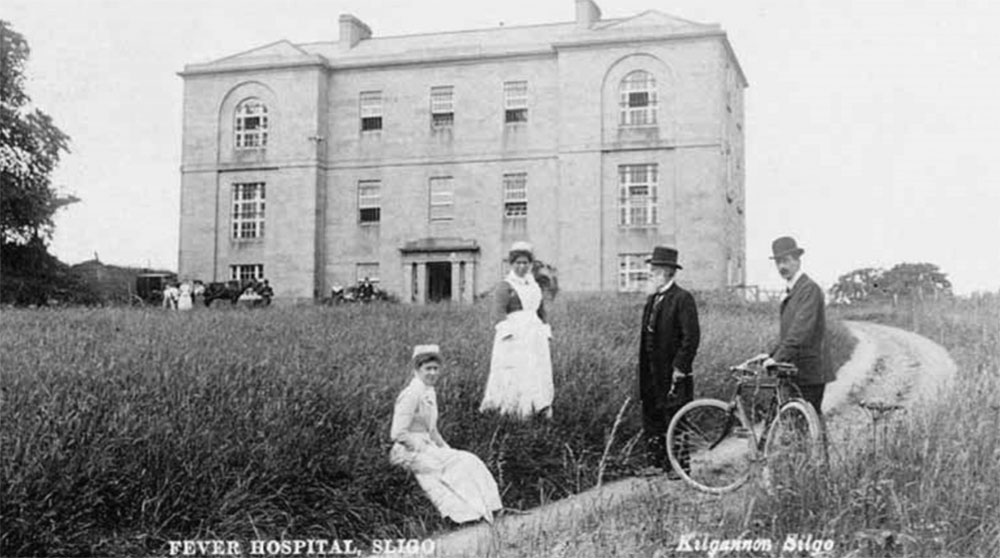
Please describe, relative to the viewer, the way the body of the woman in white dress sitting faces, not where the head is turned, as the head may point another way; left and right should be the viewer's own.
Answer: facing the viewer and to the right of the viewer

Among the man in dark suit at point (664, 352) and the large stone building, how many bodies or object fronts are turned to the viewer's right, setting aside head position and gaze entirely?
0

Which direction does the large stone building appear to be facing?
toward the camera

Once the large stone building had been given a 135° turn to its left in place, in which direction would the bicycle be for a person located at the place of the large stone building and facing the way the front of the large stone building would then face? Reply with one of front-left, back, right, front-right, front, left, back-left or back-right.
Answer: back-right

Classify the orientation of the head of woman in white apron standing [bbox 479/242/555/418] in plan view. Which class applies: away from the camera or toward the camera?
toward the camera

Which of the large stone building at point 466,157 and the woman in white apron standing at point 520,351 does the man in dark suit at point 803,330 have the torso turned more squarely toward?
the woman in white apron standing

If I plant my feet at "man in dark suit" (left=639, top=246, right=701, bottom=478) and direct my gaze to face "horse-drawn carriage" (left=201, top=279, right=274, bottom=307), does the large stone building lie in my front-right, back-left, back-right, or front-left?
front-right

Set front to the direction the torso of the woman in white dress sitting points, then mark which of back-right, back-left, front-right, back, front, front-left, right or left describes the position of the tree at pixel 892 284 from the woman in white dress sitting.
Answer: left

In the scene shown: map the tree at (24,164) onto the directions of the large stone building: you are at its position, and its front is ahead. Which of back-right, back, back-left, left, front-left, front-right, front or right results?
front-right

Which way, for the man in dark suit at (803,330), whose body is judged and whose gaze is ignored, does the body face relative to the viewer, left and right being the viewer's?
facing the viewer and to the left of the viewer
